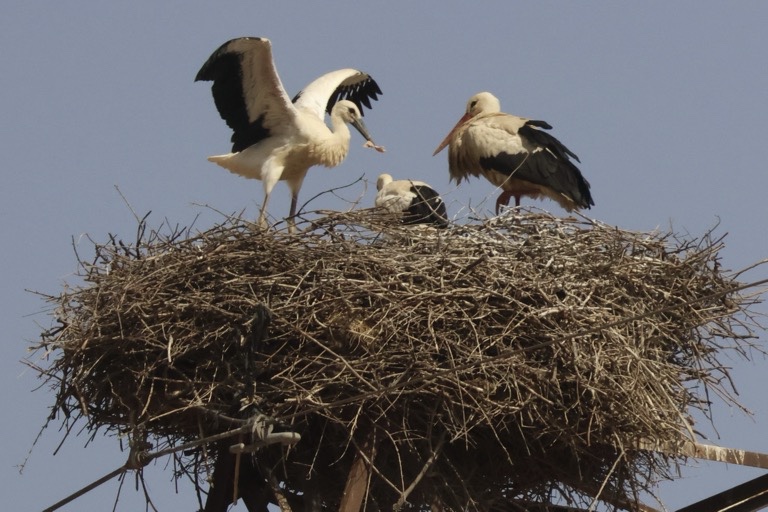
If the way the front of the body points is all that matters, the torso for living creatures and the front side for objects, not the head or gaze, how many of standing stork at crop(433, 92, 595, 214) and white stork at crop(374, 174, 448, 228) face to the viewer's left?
2

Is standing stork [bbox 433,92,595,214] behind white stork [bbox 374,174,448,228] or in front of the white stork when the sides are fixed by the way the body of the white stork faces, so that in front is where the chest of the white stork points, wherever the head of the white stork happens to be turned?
behind

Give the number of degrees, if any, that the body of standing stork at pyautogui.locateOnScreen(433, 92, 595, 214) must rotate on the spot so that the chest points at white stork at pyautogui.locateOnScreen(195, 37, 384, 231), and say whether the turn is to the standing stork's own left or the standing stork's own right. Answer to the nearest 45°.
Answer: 0° — it already faces it

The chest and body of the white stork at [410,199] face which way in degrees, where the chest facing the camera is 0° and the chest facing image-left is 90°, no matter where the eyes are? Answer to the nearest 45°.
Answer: approximately 90°

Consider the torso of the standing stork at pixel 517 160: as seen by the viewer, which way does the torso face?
to the viewer's left
